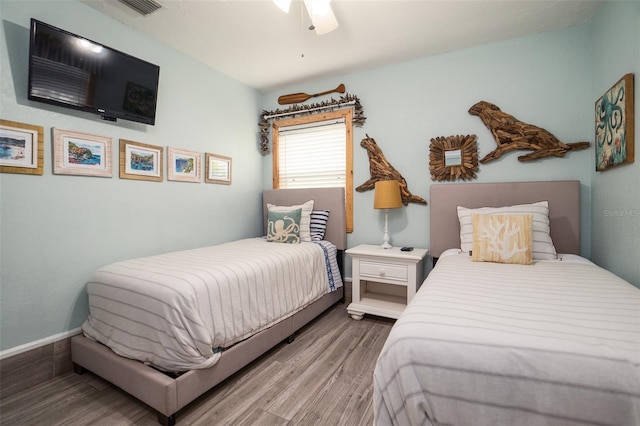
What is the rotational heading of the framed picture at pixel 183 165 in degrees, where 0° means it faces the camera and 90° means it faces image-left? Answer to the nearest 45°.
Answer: approximately 315°

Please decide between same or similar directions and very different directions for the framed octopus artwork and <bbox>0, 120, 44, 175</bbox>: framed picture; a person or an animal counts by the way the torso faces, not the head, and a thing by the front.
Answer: very different directions

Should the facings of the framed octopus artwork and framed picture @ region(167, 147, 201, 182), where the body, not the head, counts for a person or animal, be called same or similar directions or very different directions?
very different directions

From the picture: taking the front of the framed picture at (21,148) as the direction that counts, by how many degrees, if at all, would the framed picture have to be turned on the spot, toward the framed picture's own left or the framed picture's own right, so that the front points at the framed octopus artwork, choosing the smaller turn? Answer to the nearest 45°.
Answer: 0° — it already faces it

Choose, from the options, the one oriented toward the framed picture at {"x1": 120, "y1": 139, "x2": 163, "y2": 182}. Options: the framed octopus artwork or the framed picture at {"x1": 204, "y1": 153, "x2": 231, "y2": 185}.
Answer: the framed octopus artwork

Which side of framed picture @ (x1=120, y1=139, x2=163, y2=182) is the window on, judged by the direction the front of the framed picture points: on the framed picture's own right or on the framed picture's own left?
on the framed picture's own left

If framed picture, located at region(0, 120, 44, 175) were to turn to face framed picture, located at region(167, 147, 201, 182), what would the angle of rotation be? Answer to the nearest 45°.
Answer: approximately 45° to its left
